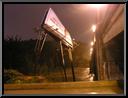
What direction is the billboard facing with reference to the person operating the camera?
facing the viewer and to the right of the viewer
